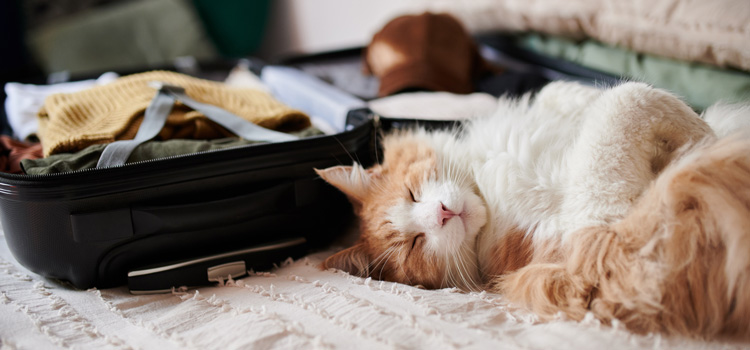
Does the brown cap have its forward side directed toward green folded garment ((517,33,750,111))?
no

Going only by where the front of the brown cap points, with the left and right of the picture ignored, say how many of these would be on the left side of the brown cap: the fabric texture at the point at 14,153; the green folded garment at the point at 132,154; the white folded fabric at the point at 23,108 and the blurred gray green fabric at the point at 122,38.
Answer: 0

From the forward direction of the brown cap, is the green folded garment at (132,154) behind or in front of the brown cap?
in front

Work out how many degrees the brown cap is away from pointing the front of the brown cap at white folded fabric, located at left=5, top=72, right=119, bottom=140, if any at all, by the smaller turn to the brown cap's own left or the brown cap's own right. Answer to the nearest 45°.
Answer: approximately 45° to the brown cap's own right

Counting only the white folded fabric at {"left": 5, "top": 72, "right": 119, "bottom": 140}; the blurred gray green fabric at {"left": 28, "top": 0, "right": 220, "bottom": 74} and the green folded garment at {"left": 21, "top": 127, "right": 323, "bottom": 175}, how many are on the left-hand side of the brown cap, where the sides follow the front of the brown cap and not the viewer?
0

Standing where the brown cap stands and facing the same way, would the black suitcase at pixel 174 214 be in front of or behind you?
in front

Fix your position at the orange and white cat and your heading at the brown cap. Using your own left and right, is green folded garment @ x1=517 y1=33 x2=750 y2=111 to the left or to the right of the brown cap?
right

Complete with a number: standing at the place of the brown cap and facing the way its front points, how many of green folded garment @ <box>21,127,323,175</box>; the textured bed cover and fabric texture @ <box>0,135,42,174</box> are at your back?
0

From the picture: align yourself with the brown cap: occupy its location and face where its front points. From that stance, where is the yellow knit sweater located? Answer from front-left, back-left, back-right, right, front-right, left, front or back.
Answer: front-right
